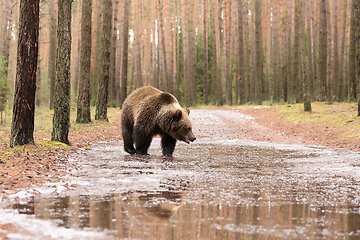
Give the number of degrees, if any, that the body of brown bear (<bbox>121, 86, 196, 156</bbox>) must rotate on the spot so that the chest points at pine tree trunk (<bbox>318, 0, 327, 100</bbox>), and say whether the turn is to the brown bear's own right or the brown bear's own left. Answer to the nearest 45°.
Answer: approximately 90° to the brown bear's own left

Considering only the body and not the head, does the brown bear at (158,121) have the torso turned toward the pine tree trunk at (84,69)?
no

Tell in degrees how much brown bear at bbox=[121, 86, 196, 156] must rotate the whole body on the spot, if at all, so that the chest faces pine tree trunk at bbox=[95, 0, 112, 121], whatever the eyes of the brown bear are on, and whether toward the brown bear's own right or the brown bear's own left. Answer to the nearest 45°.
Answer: approximately 135° to the brown bear's own left

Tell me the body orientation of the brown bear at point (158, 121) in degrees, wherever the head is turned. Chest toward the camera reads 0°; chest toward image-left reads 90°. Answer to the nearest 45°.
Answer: approximately 315°

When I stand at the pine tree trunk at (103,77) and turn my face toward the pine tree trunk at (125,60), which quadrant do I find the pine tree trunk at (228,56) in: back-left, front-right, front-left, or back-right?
front-right

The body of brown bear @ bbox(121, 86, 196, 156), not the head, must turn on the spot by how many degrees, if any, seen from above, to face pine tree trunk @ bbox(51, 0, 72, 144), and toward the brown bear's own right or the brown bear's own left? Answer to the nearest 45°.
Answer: approximately 180°

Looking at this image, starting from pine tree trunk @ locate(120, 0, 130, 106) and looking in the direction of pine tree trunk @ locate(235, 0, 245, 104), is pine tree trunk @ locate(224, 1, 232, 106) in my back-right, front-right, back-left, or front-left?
front-left

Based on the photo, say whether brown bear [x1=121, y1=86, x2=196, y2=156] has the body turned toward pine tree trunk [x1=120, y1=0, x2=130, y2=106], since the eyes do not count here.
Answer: no
